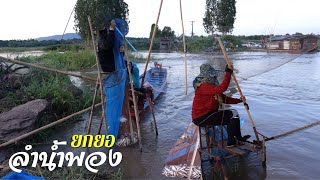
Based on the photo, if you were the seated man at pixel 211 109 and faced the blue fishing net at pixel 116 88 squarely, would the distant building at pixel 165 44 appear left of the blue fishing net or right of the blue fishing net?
right

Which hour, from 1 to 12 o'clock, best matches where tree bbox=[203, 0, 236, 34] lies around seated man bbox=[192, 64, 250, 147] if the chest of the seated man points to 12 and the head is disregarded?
The tree is roughly at 9 o'clock from the seated man.

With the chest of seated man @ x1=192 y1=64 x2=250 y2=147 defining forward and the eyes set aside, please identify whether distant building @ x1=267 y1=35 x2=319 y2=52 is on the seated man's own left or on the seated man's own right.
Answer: on the seated man's own left

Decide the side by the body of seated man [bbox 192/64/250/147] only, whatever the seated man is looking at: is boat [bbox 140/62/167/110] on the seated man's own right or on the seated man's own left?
on the seated man's own left

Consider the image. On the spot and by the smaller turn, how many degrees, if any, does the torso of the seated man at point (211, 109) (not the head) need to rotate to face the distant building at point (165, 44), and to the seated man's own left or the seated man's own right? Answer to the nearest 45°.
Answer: approximately 90° to the seated man's own left

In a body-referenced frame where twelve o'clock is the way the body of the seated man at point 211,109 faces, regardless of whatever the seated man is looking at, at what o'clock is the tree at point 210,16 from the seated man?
The tree is roughly at 9 o'clock from the seated man.

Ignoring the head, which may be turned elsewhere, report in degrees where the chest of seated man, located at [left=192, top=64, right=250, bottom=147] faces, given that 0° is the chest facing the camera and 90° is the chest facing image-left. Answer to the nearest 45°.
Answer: approximately 270°

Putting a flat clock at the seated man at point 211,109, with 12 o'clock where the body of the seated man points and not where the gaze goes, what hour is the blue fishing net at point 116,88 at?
The blue fishing net is roughly at 7 o'clock from the seated man.

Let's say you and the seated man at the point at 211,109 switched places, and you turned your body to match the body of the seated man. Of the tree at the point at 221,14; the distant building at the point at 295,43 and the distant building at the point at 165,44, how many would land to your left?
3
